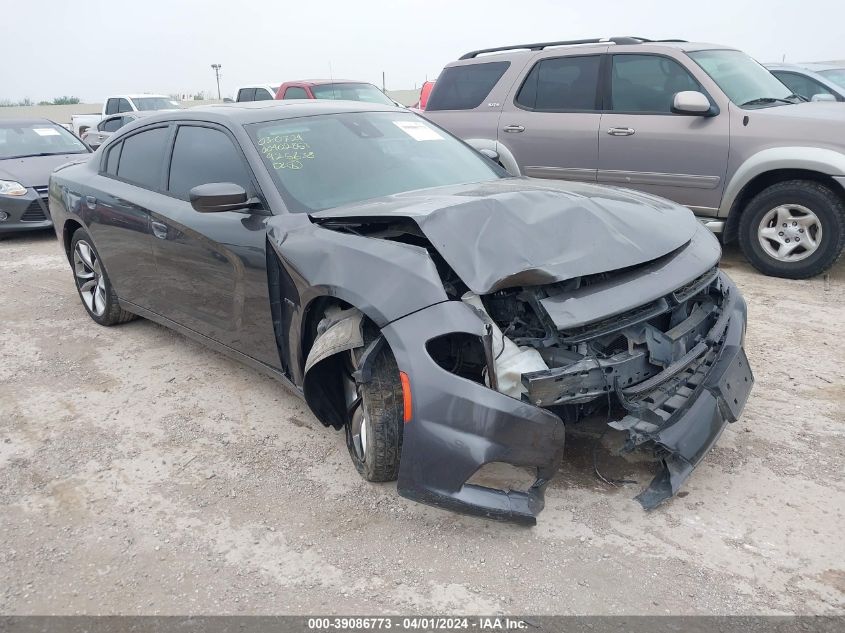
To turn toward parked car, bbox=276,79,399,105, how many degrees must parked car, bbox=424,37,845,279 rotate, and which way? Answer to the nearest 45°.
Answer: approximately 180°

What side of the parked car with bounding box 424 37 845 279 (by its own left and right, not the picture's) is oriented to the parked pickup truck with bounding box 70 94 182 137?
back

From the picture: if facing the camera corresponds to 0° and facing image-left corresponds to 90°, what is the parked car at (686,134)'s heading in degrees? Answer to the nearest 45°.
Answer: approximately 315°

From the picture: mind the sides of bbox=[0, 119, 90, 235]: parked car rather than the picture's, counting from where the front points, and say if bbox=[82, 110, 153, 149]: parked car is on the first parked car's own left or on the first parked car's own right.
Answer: on the first parked car's own left

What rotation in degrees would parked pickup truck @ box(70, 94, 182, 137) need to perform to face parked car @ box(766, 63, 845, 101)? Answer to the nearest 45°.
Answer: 0° — it already faces it

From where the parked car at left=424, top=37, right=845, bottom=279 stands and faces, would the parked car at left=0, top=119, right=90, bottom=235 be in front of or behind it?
behind

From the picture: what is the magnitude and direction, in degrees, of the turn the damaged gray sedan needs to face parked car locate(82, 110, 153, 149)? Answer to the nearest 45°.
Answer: approximately 180°
